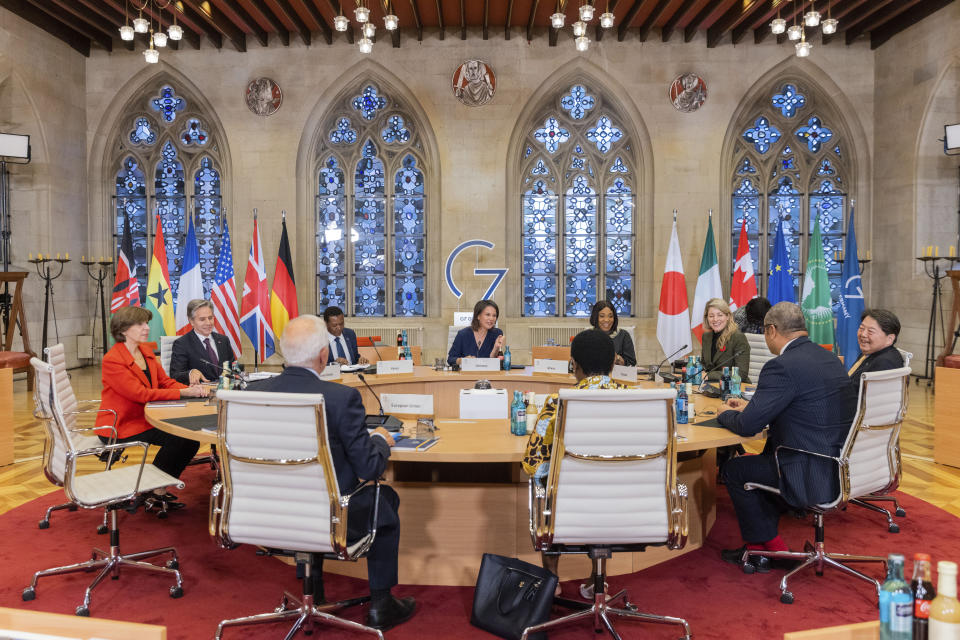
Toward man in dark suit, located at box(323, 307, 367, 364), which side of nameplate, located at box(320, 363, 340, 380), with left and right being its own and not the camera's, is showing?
back

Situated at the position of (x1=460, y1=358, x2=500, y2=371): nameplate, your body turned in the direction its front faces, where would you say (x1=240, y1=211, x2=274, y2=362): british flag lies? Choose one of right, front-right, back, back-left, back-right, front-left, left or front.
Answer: back-right

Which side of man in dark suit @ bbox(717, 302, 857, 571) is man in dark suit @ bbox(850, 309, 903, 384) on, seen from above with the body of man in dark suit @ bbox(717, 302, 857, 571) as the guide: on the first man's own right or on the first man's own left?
on the first man's own right

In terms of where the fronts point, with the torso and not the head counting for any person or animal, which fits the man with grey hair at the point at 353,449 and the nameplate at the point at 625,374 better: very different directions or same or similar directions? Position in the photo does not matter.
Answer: very different directions

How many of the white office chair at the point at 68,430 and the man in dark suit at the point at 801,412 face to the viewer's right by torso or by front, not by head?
1

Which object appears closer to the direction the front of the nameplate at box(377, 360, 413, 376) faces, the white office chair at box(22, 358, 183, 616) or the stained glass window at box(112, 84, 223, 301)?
the white office chair

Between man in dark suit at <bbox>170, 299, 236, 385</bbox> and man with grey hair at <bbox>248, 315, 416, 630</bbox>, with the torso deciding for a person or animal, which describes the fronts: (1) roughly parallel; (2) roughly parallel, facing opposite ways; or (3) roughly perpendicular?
roughly perpendicular

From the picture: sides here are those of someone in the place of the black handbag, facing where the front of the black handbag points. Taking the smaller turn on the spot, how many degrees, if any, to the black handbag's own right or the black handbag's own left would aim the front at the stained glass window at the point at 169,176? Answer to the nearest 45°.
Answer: approximately 135° to the black handbag's own right

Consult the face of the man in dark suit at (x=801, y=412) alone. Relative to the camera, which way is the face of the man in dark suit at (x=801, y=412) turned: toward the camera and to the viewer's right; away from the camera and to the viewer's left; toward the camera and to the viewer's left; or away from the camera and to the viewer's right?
away from the camera and to the viewer's left

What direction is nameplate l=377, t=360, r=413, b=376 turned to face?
toward the camera

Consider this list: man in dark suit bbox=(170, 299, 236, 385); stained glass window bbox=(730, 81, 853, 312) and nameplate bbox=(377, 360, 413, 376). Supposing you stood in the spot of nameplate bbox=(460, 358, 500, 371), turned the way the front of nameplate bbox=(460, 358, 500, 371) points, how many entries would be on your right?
2

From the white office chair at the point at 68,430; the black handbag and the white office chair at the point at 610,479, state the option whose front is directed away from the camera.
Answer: the white office chair at the point at 610,479

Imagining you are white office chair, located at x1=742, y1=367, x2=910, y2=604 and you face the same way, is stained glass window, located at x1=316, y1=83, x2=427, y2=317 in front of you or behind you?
in front

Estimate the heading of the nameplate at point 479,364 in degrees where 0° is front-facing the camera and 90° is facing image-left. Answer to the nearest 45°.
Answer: approximately 0°

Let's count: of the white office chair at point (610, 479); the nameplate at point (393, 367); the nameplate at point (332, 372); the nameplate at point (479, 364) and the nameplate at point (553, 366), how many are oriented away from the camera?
1

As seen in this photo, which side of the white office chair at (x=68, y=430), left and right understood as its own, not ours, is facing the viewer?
right

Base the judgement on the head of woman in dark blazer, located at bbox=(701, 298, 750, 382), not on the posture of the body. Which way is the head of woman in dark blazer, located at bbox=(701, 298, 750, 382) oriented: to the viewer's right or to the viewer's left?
to the viewer's left

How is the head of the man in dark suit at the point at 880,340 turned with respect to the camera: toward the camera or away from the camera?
toward the camera

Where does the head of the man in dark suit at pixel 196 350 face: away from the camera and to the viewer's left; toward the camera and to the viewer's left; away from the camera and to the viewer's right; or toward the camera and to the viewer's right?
toward the camera and to the viewer's right

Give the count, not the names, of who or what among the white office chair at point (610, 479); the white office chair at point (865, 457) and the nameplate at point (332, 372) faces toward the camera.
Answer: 1

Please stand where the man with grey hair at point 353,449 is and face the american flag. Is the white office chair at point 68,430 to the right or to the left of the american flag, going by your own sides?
left

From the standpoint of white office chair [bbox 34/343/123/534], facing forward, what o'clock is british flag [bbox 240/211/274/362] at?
The british flag is roughly at 10 o'clock from the white office chair.

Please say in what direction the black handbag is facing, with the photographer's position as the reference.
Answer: facing the viewer
